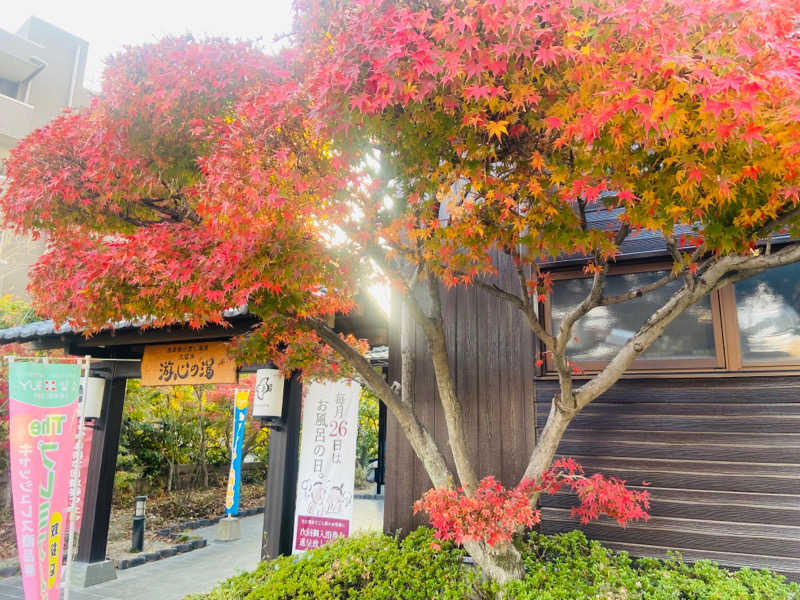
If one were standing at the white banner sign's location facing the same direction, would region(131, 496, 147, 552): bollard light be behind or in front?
behind

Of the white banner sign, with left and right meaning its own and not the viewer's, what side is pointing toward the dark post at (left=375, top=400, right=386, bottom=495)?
back

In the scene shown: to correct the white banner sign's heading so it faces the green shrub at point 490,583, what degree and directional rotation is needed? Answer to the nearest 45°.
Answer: approximately 45° to its left

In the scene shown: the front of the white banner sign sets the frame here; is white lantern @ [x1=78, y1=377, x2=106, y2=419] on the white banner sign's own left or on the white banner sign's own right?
on the white banner sign's own right

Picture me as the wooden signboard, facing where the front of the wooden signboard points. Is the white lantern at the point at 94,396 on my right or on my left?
on my right

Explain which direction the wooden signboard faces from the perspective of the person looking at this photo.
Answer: facing the viewer

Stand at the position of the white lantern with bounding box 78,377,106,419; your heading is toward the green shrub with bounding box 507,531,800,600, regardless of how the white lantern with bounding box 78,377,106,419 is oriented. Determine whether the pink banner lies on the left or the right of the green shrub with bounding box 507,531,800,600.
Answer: right

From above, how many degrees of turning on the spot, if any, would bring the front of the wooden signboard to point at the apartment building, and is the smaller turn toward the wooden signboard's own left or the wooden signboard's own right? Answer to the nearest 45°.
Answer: approximately 135° to the wooden signboard's own right
